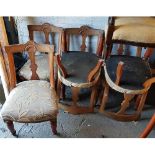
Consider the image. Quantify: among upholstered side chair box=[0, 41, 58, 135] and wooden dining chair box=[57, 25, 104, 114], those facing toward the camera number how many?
2

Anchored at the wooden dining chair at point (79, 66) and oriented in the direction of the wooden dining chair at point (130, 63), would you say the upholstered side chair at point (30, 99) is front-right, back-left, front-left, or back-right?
back-right

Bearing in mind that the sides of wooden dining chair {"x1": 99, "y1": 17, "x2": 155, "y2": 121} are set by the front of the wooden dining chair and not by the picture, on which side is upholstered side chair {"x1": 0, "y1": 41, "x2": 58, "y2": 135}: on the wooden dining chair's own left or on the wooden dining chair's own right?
on the wooden dining chair's own right

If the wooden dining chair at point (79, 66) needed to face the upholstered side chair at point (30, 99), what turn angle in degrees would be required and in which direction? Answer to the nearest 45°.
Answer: approximately 45° to its right

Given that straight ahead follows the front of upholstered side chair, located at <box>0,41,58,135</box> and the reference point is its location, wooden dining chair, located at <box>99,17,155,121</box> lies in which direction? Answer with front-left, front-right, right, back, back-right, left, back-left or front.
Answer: left

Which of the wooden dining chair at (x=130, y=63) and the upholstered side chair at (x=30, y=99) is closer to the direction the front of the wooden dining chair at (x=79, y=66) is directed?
the upholstered side chair

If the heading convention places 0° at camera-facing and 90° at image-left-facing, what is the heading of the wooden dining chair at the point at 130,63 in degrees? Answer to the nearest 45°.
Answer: approximately 0°

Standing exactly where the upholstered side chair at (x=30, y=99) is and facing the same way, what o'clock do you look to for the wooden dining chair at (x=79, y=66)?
The wooden dining chair is roughly at 8 o'clock from the upholstered side chair.

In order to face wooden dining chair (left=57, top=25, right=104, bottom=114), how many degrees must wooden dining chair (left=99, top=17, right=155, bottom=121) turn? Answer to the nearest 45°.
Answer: approximately 90° to its right
